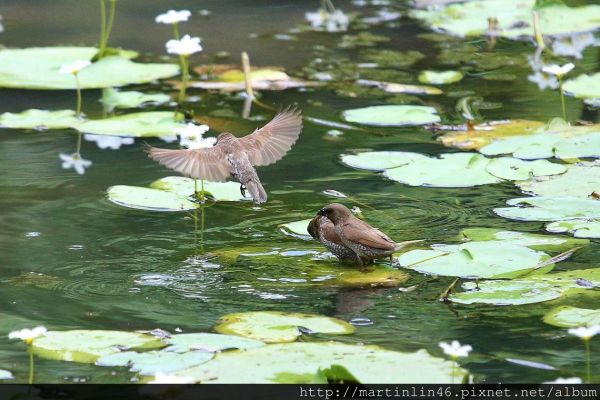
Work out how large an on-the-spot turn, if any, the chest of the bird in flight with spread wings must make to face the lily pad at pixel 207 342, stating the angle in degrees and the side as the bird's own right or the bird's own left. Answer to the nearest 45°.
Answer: approximately 135° to the bird's own left

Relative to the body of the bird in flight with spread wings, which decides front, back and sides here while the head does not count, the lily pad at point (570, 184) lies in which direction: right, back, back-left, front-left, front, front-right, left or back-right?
back-right

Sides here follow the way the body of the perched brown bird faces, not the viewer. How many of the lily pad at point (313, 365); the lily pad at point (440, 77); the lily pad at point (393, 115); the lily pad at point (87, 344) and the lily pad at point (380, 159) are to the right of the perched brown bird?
3

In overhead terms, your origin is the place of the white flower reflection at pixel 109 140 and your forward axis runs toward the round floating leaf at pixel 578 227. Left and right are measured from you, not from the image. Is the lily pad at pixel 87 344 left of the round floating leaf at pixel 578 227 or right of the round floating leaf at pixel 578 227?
right

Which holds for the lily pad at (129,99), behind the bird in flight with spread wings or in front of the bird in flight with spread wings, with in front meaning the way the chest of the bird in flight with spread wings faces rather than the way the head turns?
in front

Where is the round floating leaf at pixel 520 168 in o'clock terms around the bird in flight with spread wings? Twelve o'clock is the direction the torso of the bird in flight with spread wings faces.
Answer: The round floating leaf is roughly at 4 o'clock from the bird in flight with spread wings.

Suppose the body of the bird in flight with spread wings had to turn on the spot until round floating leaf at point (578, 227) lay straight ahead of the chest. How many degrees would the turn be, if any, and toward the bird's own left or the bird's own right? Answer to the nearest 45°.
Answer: approximately 135° to the bird's own right

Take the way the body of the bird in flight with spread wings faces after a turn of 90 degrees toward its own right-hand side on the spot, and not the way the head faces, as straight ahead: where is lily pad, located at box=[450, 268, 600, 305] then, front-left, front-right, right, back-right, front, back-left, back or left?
right

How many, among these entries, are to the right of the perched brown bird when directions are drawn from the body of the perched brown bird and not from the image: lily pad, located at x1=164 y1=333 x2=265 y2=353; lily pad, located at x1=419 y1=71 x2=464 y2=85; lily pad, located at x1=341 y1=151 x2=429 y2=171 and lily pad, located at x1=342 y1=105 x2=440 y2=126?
3

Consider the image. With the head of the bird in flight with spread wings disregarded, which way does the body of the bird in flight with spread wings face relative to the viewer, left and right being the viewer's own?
facing away from the viewer and to the left of the viewer

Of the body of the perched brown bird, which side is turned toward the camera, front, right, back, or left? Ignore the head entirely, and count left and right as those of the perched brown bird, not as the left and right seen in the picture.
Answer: left

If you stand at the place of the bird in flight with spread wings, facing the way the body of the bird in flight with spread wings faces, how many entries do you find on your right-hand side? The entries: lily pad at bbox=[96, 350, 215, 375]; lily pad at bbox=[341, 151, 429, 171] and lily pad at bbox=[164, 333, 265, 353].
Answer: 1

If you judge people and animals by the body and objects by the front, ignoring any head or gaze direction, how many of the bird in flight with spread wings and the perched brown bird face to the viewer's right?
0

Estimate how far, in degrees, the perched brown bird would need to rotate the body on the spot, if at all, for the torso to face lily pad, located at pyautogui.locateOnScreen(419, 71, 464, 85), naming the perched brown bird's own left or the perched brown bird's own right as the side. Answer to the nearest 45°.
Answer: approximately 90° to the perched brown bird's own right

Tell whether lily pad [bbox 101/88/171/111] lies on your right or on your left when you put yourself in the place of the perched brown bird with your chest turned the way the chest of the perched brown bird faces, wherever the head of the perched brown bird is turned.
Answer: on your right
